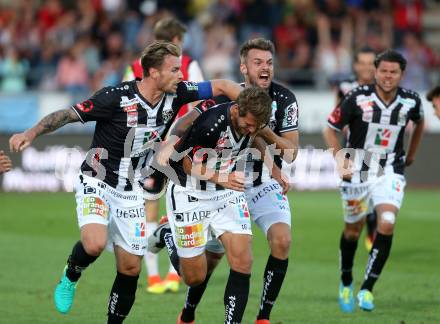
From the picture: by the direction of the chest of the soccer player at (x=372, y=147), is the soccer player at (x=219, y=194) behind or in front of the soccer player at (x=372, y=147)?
in front

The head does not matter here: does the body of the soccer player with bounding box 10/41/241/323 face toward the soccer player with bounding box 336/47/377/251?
no

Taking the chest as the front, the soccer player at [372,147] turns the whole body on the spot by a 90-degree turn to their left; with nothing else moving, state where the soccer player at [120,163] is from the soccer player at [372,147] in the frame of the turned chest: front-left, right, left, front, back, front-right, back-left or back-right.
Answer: back-right

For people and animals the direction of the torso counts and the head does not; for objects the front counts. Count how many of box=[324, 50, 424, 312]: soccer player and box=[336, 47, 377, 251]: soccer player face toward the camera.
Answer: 2

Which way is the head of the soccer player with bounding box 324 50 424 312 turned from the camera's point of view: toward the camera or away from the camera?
toward the camera

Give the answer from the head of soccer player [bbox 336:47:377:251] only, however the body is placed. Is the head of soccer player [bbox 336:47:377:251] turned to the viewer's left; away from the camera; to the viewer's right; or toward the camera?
toward the camera

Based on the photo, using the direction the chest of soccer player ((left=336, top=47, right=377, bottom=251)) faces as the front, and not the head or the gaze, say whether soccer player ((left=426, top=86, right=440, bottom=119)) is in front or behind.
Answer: in front

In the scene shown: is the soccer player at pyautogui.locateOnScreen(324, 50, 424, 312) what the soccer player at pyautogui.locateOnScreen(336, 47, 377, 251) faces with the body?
yes

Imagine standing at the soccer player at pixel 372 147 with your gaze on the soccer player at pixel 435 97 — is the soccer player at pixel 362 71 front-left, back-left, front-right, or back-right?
front-left

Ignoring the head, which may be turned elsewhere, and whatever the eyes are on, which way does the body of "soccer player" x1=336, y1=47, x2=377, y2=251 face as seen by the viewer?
toward the camera

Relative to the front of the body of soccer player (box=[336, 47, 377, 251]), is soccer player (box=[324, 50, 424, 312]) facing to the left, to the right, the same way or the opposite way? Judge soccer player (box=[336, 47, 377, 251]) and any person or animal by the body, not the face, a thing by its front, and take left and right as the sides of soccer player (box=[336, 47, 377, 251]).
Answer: the same way

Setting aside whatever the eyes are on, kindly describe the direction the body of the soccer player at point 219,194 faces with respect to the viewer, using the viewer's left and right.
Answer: facing the viewer and to the right of the viewer

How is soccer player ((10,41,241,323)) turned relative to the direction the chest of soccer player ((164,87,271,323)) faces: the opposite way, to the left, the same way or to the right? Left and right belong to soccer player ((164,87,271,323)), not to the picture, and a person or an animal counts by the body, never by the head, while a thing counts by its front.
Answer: the same way

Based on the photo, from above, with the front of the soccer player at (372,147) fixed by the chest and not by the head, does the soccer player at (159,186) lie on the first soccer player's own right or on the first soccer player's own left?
on the first soccer player's own right

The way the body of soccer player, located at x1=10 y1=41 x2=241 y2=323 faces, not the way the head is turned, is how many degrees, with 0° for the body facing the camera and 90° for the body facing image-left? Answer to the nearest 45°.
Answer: approximately 315°

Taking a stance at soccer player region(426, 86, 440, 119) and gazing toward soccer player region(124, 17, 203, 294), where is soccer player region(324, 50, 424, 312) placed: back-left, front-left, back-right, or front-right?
front-left

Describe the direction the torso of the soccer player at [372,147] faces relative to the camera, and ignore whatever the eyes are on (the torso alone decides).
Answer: toward the camera
